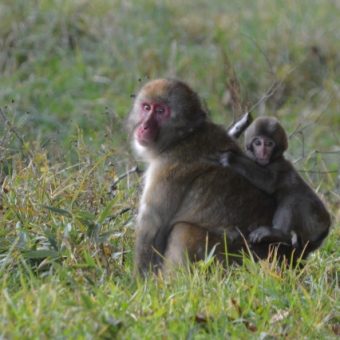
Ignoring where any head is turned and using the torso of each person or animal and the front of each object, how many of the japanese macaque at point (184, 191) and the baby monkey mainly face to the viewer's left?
2

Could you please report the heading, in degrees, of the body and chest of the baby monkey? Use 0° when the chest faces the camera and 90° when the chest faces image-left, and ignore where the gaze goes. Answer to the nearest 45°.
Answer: approximately 90°

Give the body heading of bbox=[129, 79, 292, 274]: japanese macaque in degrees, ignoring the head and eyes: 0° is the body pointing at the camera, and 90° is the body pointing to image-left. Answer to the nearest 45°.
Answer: approximately 90°
